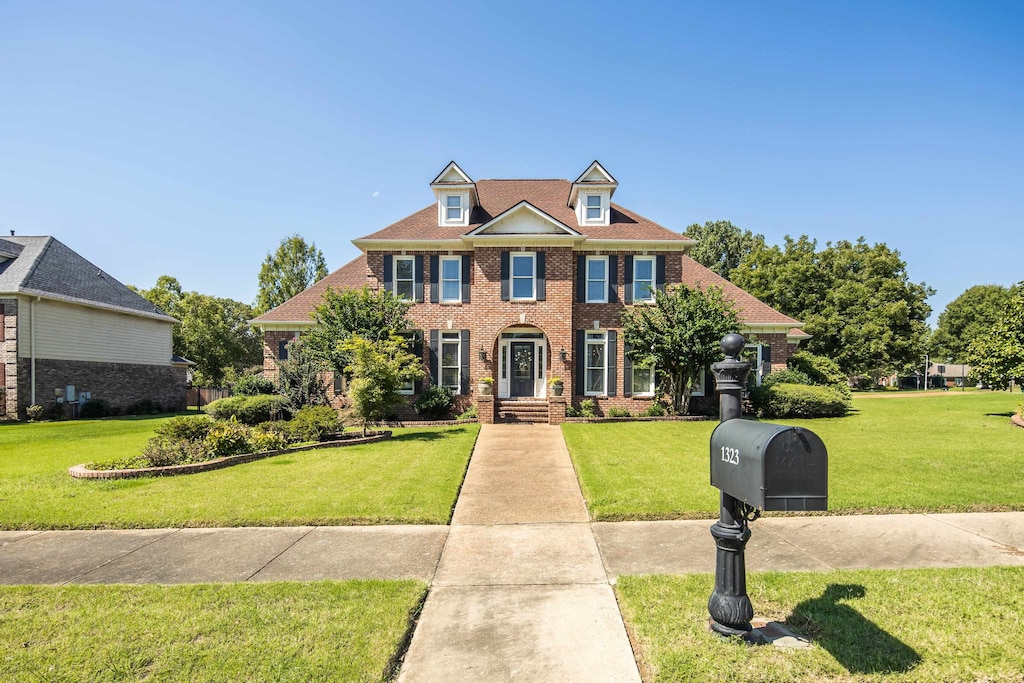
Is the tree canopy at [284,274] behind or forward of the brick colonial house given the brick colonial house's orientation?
behind

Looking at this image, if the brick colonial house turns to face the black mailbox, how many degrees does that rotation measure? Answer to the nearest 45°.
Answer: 0° — it already faces it

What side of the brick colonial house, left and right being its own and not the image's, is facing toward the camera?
front

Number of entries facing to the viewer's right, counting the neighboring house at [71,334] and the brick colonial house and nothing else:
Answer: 0

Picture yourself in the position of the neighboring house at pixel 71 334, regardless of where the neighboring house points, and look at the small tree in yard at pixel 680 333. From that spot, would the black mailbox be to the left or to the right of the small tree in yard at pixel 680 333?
right

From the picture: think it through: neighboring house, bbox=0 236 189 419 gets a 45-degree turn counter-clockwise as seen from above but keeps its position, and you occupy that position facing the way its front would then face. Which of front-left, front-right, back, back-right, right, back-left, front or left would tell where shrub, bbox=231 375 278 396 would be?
front-left

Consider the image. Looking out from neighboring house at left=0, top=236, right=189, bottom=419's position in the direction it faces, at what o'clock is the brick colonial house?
The brick colonial house is roughly at 9 o'clock from the neighboring house.

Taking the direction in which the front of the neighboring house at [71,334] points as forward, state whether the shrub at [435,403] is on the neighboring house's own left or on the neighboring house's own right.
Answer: on the neighboring house's own left
